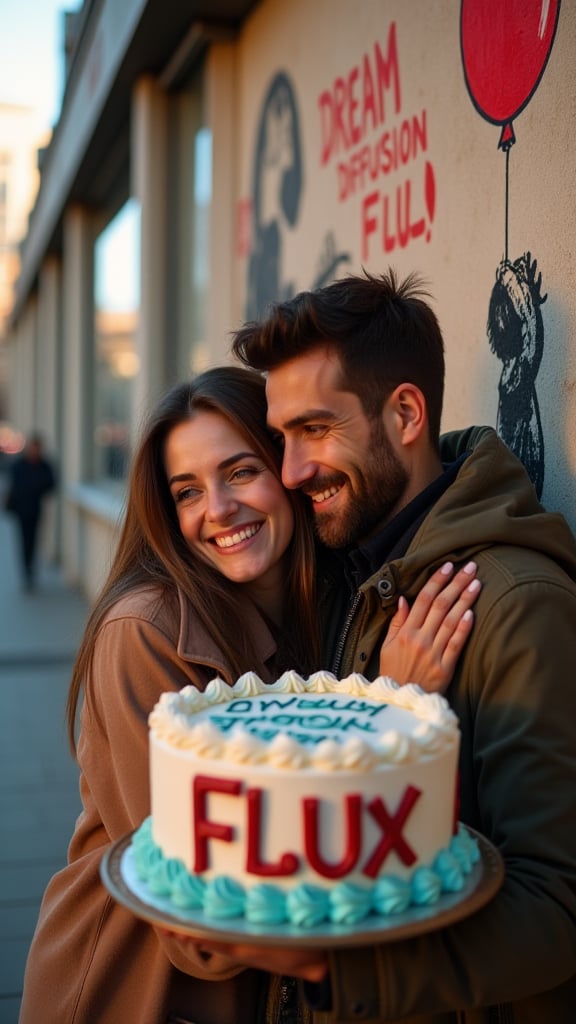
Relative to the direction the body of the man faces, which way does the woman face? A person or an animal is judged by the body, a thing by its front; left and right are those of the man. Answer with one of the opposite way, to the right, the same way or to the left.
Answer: to the left

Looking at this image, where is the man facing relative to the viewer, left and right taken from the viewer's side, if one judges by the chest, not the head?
facing the viewer and to the left of the viewer

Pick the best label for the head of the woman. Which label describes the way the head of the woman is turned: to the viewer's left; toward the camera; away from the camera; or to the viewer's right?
toward the camera

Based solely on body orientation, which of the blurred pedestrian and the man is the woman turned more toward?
the man

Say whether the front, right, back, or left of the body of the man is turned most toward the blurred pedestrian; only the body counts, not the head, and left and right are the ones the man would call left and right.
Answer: right

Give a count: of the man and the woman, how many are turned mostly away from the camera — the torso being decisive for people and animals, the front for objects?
0

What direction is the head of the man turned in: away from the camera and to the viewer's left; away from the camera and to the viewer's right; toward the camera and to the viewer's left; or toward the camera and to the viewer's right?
toward the camera and to the viewer's left

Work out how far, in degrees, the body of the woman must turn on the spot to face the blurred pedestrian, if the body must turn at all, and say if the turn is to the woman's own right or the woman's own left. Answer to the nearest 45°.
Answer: approximately 135° to the woman's own left
